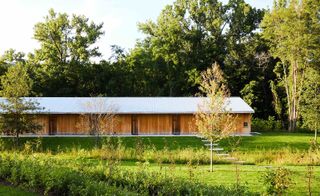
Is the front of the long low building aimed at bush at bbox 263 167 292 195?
yes

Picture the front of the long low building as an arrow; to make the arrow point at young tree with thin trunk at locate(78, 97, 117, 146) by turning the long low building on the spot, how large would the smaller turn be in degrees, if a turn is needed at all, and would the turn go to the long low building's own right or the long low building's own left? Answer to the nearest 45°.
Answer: approximately 45° to the long low building's own right

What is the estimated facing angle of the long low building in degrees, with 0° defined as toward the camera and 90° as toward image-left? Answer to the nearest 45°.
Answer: approximately 0°

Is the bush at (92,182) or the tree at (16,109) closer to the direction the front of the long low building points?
the bush

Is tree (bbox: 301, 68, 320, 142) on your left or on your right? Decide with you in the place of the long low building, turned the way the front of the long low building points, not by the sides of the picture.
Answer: on your left

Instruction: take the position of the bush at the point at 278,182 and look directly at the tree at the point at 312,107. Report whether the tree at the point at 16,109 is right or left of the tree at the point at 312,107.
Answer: left

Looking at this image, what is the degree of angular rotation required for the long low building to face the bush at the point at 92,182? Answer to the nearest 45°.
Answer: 0° — it already faces it

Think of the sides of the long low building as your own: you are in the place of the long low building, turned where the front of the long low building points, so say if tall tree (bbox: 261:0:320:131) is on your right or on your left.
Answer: on your left

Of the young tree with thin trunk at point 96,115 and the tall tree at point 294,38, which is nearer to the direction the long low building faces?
the young tree with thin trunk
